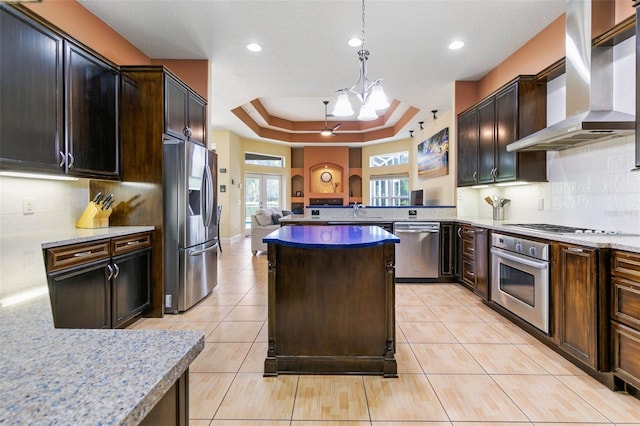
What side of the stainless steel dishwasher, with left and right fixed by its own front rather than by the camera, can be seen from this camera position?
front

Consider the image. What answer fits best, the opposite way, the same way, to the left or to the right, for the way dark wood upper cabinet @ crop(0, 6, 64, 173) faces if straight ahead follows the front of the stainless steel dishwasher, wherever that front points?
to the left

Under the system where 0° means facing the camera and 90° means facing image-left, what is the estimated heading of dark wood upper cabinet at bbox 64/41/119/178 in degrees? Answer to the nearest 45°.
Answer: approximately 315°

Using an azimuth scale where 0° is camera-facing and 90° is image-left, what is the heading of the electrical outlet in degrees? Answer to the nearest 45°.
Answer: approximately 315°

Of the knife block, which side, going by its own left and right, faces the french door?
left

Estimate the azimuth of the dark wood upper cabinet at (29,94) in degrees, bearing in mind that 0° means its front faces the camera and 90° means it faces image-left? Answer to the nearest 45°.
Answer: approximately 315°

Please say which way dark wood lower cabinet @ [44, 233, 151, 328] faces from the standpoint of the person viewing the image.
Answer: facing the viewer and to the right of the viewer

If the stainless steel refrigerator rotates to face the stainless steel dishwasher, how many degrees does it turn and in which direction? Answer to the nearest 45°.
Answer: approximately 45° to its left

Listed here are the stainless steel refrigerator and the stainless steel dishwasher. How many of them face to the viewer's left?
0

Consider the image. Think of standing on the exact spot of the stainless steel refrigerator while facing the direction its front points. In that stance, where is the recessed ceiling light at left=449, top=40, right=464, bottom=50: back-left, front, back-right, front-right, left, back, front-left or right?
front-left

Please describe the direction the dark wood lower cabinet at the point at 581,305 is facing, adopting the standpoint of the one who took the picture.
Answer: facing the viewer and to the left of the viewer

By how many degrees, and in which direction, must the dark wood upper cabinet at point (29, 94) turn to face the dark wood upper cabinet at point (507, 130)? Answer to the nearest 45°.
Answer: approximately 45° to its left

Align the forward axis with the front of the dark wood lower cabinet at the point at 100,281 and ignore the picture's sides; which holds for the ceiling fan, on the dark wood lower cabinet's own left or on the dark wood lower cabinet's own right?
on the dark wood lower cabinet's own left

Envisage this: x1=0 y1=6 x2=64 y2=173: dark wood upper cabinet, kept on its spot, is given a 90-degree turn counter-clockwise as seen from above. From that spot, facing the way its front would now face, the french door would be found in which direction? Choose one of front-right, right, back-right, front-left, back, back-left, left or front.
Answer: front
